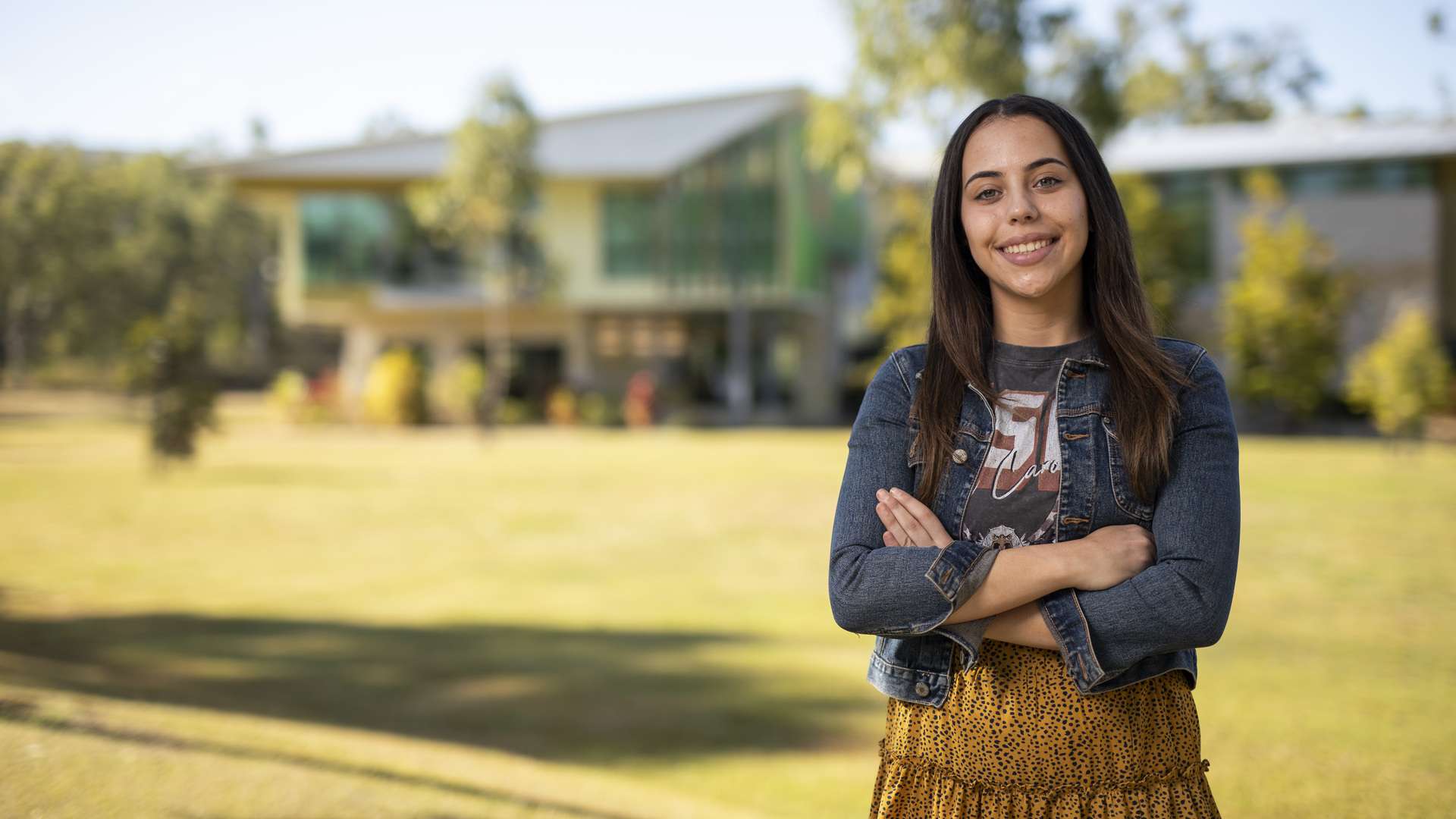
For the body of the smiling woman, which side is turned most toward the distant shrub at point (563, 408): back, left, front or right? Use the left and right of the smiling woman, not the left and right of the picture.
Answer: back

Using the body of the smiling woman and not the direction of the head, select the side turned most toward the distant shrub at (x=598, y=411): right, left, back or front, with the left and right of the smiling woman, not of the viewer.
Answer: back

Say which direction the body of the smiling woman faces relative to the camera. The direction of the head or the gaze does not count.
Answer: toward the camera

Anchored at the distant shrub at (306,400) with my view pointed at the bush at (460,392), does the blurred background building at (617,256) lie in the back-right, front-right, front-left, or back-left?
front-left

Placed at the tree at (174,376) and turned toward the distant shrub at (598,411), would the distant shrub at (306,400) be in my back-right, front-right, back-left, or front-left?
front-left

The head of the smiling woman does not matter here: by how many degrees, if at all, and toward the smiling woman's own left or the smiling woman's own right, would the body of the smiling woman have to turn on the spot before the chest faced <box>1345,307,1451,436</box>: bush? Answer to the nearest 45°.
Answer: approximately 180°

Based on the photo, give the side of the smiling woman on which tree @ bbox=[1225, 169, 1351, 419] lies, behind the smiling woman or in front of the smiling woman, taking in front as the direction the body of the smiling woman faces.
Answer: behind

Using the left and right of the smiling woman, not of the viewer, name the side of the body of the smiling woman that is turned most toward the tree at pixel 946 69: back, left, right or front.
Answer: back

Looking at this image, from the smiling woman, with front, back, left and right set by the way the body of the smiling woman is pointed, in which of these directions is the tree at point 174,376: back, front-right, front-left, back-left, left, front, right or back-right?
back-right
